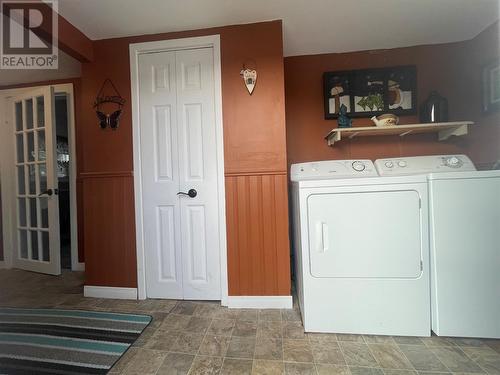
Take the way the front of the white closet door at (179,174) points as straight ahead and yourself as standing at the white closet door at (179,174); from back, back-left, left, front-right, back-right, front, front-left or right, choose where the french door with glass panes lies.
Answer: back-right

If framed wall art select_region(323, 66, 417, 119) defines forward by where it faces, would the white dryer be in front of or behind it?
in front

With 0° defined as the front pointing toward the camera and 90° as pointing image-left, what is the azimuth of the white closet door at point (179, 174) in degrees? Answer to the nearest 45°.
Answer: approximately 0°

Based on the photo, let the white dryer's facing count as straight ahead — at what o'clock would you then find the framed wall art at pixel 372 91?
The framed wall art is roughly at 6 o'clock from the white dryer.

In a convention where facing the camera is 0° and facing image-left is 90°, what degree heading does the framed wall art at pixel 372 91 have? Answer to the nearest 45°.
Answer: approximately 0°
